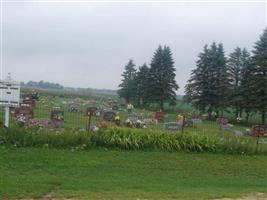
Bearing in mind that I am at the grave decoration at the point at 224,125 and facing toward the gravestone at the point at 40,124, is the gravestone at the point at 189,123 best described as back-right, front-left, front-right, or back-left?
front-right

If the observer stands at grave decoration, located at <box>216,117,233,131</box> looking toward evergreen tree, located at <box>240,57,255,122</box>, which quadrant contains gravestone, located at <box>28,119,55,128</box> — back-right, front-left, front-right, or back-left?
back-left

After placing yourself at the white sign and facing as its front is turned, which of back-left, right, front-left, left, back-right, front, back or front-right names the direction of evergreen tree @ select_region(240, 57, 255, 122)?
back-left

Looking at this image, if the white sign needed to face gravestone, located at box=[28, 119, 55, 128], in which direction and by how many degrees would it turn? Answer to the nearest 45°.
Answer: approximately 135° to its left

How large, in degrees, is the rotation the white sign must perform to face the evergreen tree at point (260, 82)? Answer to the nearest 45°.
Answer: approximately 135° to its left

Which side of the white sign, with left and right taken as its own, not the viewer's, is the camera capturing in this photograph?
front

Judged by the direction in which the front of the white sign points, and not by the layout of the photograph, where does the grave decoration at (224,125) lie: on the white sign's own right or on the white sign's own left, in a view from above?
on the white sign's own left

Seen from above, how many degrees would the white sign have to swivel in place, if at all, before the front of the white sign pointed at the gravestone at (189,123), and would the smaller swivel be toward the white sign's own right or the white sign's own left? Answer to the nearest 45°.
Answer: approximately 135° to the white sign's own left
